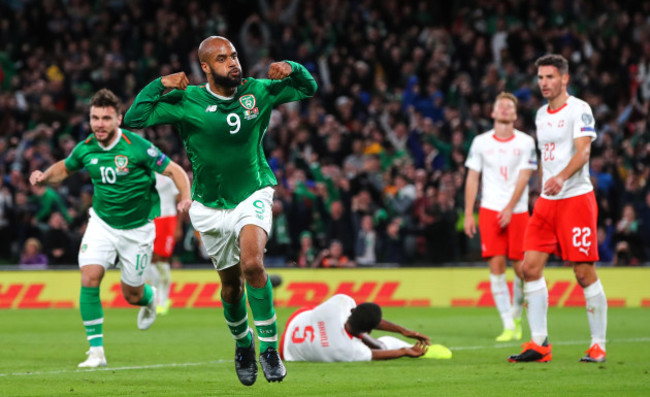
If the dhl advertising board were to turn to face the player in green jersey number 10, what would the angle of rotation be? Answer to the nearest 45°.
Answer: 0° — it already faces them

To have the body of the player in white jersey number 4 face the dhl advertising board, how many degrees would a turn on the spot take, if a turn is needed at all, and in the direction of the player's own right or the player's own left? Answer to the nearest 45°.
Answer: approximately 135° to the player's own right

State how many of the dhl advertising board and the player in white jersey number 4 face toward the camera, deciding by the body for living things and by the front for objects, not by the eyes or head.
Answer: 2

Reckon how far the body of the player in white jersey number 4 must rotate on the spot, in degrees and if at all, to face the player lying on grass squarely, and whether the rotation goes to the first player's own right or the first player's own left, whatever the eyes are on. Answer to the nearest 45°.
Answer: approximately 45° to the first player's own right

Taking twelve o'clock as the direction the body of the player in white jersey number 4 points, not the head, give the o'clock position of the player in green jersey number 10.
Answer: The player in green jersey number 10 is roughly at 2 o'clock from the player in white jersey number 4.

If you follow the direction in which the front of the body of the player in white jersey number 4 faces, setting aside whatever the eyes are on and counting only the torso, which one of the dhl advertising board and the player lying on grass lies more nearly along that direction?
the player lying on grass

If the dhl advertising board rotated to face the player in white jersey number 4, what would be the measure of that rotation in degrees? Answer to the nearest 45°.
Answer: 0° — it already faces them

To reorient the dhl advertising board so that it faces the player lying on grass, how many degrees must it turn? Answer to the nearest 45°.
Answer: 0° — it already faces them

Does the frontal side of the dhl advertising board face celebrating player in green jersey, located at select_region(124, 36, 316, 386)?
yes

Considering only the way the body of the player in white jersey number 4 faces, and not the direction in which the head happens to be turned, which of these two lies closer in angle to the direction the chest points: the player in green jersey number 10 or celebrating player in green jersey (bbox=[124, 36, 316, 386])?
the celebrating player in green jersey
